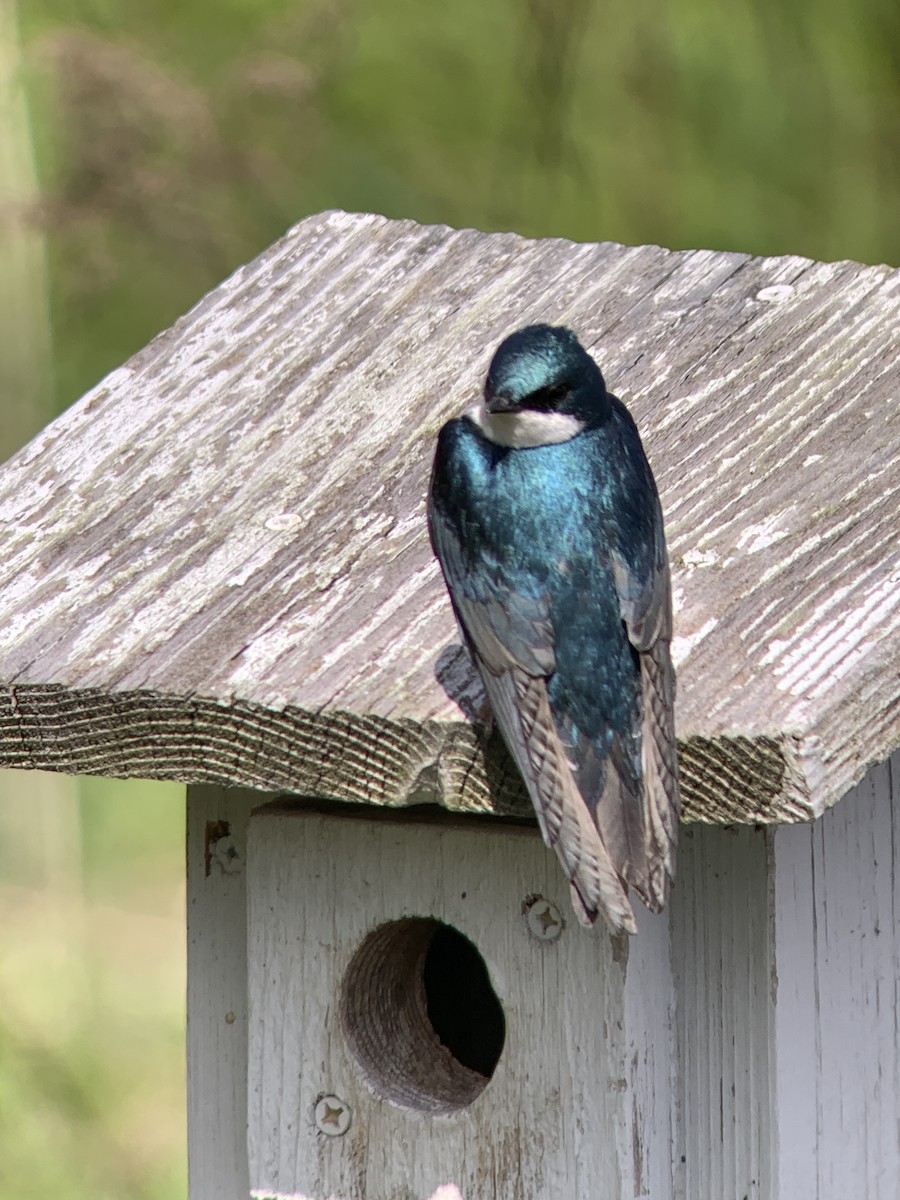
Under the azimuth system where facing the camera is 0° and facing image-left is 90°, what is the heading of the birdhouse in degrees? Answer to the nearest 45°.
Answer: approximately 45°

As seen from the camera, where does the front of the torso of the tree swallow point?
away from the camera
